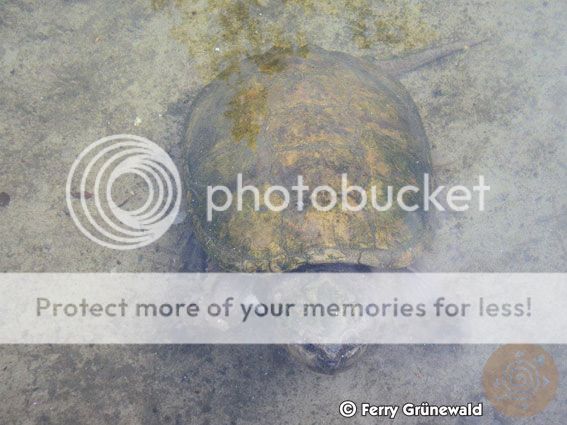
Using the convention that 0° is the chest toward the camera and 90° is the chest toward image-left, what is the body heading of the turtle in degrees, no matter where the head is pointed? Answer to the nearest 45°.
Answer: approximately 0°
